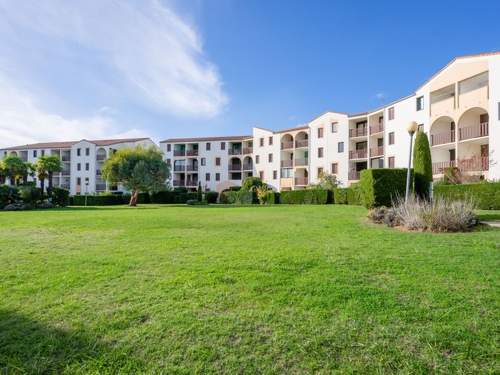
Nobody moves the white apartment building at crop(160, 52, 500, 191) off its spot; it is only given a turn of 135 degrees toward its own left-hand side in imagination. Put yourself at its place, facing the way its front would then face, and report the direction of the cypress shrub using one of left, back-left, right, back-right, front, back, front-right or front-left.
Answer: right

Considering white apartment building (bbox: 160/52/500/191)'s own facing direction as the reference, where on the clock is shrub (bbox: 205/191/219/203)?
The shrub is roughly at 2 o'clock from the white apartment building.

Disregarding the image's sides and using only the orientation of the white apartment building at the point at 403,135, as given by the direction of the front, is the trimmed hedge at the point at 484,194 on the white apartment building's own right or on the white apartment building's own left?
on the white apartment building's own left

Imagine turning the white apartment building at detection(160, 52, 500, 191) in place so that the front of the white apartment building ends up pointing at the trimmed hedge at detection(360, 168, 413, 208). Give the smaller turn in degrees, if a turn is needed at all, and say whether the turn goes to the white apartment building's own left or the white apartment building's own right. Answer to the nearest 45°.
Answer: approximately 45° to the white apartment building's own left

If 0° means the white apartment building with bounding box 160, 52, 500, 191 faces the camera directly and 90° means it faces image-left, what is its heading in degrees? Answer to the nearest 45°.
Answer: approximately 45°

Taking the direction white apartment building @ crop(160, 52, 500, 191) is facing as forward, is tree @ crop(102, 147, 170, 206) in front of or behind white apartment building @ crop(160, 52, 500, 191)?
in front

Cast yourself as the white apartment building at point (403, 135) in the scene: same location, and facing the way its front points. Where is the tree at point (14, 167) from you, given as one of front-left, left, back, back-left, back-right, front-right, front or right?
front-right
